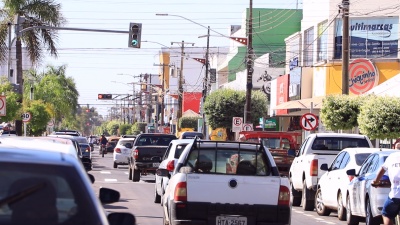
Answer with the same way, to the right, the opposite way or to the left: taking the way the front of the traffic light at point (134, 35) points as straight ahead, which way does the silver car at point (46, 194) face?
the opposite way

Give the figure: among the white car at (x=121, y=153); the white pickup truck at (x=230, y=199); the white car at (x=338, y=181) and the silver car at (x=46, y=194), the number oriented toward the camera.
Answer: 0

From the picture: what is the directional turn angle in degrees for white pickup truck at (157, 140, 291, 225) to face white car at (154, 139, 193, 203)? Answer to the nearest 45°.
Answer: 0° — it already faces it

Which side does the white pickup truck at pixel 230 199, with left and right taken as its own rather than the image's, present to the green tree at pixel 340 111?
front

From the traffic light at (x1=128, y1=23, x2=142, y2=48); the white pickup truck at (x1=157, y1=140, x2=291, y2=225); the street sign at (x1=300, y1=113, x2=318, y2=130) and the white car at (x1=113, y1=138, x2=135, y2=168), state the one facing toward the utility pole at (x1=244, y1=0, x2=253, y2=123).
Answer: the white pickup truck

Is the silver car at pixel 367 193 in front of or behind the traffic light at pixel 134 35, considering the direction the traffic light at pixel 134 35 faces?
in front

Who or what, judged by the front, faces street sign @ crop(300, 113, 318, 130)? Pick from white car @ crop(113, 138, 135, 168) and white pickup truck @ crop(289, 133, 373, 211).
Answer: the white pickup truck

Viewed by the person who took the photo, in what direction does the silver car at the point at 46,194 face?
facing away from the viewer

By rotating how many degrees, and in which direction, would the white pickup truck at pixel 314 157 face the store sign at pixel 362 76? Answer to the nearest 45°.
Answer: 0° — it already faces it

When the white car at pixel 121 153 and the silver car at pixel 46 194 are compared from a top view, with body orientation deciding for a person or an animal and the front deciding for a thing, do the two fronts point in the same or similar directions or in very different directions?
same or similar directions

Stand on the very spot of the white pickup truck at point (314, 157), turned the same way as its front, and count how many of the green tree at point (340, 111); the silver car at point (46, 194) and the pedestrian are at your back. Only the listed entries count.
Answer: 2

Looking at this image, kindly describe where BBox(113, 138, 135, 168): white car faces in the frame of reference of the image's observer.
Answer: facing away from the viewer

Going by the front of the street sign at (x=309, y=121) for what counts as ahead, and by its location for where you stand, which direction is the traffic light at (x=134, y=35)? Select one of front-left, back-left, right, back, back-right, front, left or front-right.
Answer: right

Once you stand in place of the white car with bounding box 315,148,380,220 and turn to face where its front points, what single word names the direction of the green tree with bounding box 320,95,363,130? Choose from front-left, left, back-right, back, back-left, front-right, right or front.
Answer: front-right

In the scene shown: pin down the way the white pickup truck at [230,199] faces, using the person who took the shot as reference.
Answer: facing away from the viewer

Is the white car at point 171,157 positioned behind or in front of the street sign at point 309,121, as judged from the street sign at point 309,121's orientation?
in front

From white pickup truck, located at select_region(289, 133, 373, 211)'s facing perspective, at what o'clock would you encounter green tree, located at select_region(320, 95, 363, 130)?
The green tree is roughly at 12 o'clock from the white pickup truck.

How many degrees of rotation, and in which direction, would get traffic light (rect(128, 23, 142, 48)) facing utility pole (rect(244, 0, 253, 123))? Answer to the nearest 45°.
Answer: approximately 135° to its left

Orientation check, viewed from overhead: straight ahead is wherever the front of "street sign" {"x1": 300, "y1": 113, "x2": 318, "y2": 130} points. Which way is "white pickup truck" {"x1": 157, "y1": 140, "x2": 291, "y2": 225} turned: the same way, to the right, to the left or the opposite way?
the opposite way

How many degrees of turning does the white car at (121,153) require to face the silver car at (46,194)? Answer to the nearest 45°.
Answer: approximately 180°

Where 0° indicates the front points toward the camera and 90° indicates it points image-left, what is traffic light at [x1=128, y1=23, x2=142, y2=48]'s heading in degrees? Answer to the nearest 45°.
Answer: approximately 0°

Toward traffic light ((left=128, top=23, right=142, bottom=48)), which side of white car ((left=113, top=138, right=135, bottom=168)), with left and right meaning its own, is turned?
back
